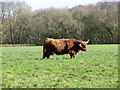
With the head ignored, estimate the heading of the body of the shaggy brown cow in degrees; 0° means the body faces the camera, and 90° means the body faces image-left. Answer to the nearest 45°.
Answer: approximately 270°
